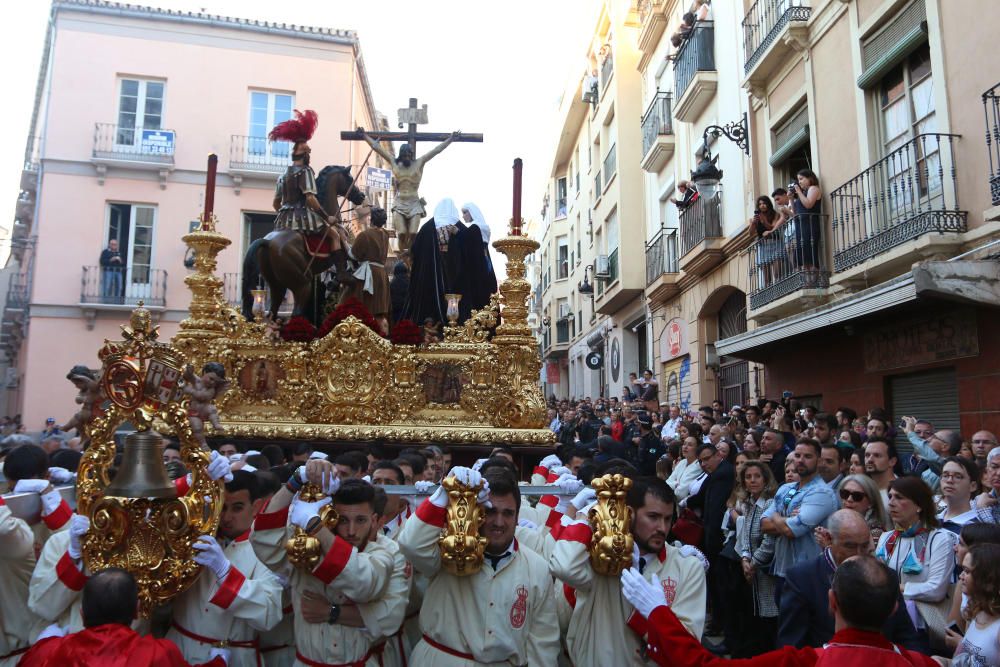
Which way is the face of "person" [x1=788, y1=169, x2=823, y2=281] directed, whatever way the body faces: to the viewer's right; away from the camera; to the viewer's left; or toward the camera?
to the viewer's left

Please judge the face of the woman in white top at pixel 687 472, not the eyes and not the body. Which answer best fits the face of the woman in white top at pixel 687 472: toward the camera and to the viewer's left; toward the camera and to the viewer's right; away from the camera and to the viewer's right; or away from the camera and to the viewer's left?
toward the camera and to the viewer's left

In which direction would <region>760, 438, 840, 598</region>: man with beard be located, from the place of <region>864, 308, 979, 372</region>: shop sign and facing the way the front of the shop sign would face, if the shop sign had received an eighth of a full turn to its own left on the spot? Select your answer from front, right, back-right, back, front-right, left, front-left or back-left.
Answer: front

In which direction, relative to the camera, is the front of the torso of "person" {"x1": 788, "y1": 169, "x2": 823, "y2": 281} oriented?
to the viewer's left

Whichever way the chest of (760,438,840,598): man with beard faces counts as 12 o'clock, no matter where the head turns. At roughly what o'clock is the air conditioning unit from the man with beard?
The air conditioning unit is roughly at 4 o'clock from the man with beard.

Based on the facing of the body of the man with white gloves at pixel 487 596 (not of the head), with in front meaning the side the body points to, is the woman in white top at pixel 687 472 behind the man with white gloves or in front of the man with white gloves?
behind

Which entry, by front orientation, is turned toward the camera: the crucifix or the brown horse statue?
the crucifix

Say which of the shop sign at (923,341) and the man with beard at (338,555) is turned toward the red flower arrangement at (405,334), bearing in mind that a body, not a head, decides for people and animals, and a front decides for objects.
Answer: the shop sign

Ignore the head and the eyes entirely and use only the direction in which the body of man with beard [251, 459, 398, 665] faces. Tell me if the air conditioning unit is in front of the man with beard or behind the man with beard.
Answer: behind

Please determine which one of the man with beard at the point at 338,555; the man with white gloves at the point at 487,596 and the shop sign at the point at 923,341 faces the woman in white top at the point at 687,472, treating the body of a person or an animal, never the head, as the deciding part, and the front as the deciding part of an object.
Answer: the shop sign

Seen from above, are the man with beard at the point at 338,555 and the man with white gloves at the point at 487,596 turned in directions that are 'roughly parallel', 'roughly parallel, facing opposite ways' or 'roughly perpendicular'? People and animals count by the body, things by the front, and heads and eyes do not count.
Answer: roughly parallel

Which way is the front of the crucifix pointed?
toward the camera

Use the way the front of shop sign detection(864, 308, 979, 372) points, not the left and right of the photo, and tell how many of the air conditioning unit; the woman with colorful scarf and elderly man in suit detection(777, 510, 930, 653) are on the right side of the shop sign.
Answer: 1

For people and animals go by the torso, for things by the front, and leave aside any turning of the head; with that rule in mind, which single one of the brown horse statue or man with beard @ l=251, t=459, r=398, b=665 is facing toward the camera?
the man with beard

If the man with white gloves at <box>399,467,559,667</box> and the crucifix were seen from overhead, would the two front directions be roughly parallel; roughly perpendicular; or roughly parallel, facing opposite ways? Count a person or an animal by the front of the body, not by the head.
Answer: roughly parallel

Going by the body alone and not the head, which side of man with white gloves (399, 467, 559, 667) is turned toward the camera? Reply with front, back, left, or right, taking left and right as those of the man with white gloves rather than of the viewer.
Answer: front

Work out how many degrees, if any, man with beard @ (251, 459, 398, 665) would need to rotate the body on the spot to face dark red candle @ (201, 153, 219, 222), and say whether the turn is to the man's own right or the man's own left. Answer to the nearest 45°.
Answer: approximately 180°

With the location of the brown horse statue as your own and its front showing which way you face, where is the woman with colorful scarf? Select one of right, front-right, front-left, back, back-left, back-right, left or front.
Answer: right
